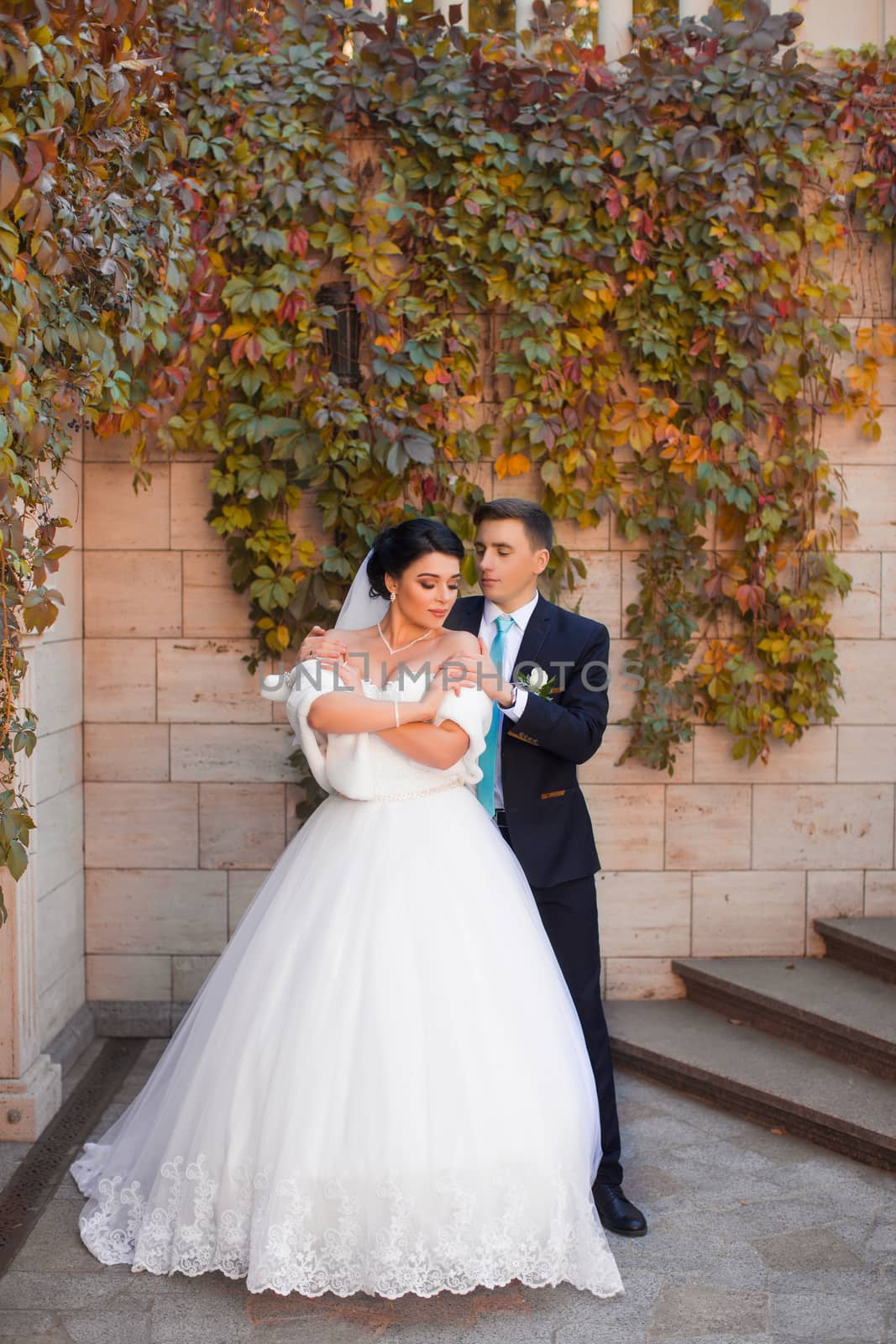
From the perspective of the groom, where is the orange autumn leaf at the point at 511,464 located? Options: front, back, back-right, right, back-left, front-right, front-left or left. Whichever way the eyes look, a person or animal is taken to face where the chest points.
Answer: back-right

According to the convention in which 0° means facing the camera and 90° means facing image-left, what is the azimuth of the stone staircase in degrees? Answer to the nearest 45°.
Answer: approximately 45°

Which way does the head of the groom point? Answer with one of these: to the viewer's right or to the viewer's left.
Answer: to the viewer's left

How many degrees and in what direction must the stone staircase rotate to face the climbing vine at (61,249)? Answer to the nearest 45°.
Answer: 0° — it already faces it

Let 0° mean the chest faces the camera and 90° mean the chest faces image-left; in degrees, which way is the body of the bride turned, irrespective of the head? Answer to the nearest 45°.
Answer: approximately 0°

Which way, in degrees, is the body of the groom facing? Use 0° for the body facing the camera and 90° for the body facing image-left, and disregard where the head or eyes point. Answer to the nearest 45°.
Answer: approximately 45°
